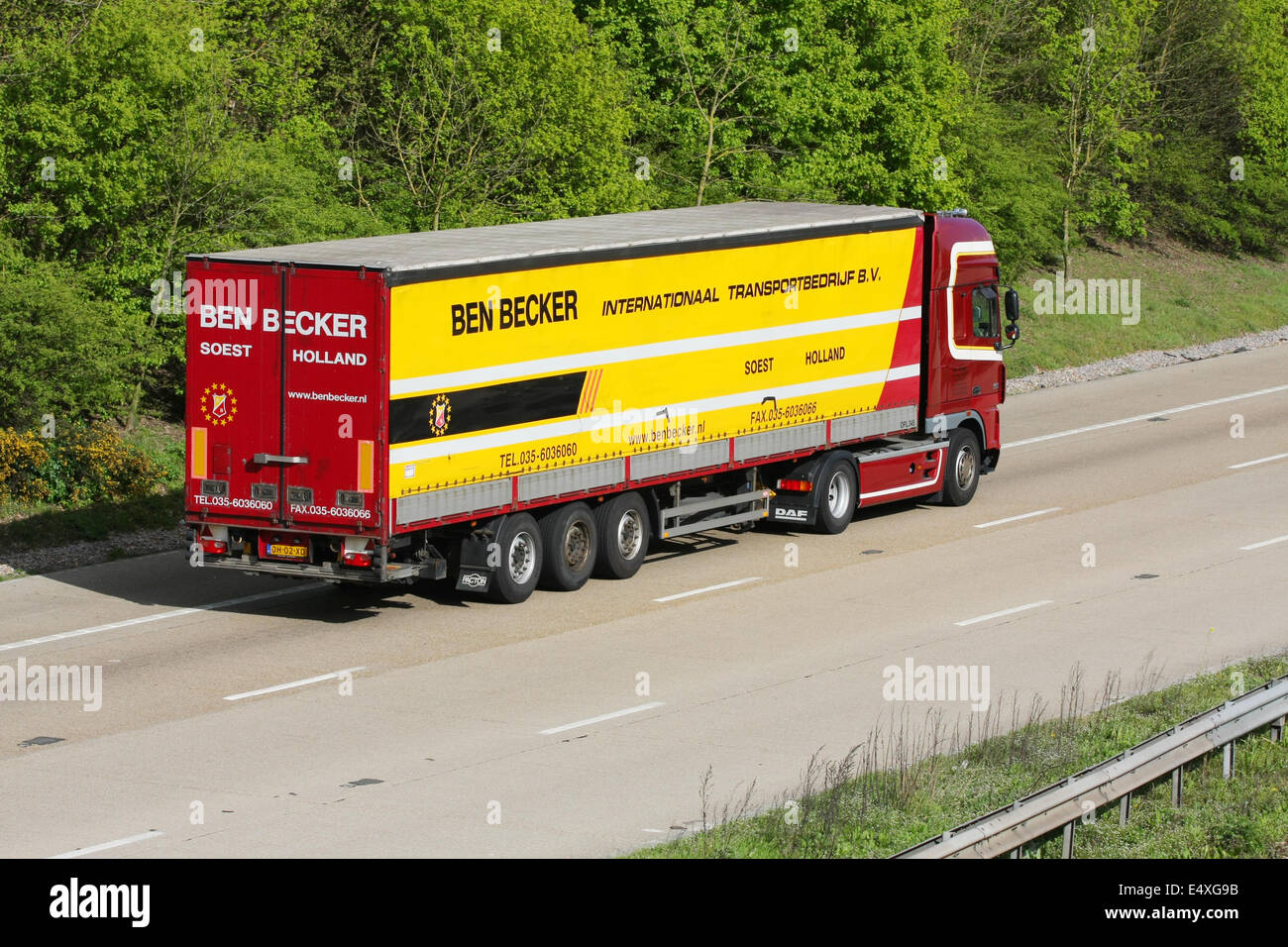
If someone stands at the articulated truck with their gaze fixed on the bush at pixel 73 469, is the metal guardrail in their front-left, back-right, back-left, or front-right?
back-left

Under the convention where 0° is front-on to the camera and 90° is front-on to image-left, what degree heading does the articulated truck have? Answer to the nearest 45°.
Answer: approximately 225°

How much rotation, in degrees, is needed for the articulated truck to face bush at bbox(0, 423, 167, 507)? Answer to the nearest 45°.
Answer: approximately 90° to its left

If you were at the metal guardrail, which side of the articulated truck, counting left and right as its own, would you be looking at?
right

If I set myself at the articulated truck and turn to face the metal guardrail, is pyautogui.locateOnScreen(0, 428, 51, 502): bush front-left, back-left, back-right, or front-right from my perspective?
back-right

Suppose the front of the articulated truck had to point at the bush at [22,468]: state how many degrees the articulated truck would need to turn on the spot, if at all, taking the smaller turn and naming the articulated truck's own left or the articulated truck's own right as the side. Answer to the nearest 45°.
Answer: approximately 90° to the articulated truck's own left
